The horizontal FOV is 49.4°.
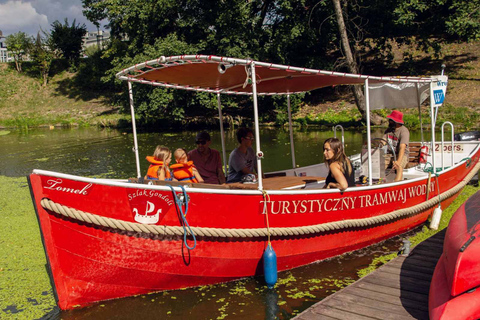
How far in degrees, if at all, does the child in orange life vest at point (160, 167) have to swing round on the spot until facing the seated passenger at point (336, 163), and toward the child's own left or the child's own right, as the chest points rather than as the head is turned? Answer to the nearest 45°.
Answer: approximately 45° to the child's own right

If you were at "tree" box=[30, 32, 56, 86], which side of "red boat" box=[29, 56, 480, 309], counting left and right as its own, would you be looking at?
right

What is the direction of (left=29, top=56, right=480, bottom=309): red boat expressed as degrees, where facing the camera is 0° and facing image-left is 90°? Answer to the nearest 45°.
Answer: approximately 45°

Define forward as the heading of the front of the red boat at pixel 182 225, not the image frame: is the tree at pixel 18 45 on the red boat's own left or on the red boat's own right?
on the red boat's own right

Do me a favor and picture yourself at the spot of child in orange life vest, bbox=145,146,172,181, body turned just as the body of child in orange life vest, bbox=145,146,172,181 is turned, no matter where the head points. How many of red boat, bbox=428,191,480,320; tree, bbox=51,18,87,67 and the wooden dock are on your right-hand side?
2

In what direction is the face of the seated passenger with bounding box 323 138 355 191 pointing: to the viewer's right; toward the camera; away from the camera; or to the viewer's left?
to the viewer's left

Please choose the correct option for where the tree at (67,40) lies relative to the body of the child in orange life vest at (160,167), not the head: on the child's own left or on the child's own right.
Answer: on the child's own left

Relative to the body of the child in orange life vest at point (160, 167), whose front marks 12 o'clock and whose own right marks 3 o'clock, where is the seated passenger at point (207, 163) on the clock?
The seated passenger is roughly at 12 o'clock from the child in orange life vest.

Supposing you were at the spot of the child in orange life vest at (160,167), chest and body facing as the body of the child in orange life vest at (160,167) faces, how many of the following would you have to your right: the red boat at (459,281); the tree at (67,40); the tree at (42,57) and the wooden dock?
2
